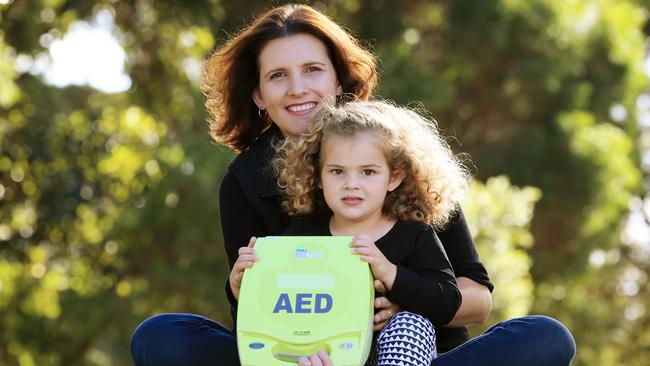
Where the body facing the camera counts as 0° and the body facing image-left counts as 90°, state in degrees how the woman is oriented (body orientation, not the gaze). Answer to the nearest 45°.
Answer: approximately 0°
